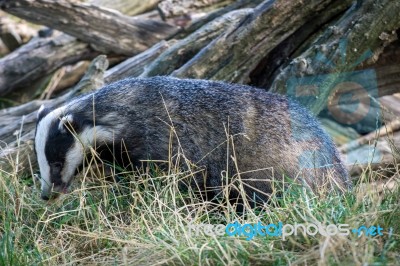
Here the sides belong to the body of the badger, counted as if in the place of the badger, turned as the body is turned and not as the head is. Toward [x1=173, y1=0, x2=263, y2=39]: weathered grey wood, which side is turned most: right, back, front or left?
right

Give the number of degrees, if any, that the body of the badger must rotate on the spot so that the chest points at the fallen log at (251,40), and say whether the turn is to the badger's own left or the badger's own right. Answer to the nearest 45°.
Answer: approximately 90° to the badger's own right

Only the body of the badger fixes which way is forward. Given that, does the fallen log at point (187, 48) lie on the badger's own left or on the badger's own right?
on the badger's own right

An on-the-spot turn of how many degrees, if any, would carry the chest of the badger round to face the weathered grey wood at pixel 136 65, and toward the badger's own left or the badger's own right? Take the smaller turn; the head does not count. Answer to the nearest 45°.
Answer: approximately 90° to the badger's own right

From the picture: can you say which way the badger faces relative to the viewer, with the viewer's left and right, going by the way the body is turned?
facing to the left of the viewer
